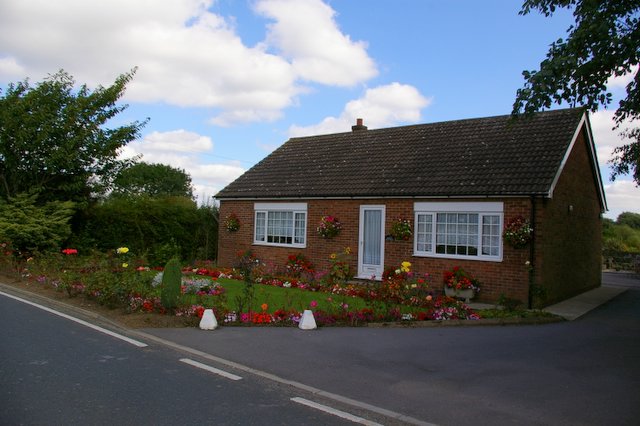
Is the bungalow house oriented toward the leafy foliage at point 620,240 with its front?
no

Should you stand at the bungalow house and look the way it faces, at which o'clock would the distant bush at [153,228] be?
The distant bush is roughly at 2 o'clock from the bungalow house.

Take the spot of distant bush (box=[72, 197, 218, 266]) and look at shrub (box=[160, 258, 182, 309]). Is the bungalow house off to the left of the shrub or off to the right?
left

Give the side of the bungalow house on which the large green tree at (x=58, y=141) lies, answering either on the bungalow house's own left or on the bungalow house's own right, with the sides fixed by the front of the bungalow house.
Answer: on the bungalow house's own right

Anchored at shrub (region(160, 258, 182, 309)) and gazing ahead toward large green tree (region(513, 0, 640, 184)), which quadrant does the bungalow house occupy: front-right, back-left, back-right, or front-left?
front-left

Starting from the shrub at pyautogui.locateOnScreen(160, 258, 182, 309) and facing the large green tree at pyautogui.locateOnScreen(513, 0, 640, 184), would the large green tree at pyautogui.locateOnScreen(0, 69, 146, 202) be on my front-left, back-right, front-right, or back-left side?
back-left

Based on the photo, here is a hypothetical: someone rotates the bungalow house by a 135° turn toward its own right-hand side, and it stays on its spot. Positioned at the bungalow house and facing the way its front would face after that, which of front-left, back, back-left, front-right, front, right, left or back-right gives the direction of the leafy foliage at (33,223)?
left

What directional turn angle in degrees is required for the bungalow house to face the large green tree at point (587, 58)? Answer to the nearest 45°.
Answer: approximately 45° to its left

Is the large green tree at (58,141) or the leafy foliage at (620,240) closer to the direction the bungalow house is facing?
the large green tree

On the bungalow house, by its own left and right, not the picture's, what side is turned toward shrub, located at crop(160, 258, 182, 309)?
front
